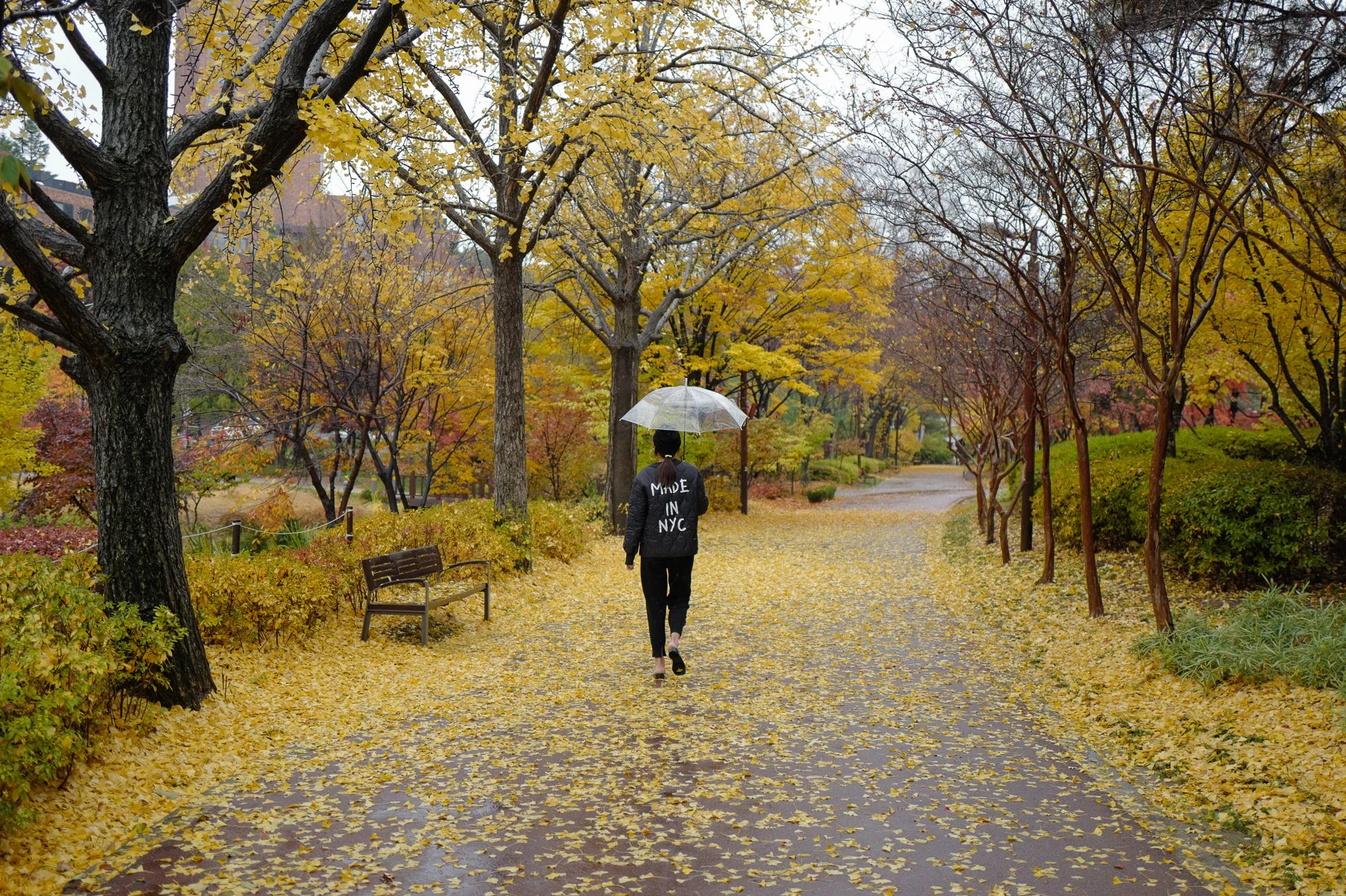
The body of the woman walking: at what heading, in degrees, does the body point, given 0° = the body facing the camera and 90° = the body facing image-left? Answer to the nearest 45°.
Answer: approximately 180°

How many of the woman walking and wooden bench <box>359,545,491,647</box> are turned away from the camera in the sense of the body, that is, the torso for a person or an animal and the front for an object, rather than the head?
1

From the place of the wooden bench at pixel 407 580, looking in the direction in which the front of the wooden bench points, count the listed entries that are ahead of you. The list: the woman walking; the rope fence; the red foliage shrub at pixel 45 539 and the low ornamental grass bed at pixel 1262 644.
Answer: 2

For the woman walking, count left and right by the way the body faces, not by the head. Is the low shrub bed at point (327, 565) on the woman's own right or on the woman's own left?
on the woman's own left

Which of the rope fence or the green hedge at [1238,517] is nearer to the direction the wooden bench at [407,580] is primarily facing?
the green hedge

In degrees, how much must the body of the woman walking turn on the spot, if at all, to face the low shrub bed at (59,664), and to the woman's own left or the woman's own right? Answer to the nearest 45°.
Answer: approximately 135° to the woman's own left

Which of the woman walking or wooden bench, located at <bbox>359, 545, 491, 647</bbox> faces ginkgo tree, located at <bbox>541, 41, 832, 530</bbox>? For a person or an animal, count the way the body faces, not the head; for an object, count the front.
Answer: the woman walking

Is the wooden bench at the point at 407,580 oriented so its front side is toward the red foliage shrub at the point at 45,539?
no

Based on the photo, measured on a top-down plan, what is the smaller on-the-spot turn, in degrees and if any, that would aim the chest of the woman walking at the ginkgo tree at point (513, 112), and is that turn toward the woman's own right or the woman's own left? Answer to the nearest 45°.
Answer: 0° — they already face it

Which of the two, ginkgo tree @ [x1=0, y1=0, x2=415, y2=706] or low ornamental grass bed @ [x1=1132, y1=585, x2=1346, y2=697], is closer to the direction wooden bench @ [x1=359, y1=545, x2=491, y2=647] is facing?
the low ornamental grass bed

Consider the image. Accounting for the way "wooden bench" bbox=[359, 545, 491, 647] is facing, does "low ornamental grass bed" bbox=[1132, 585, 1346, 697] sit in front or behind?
in front

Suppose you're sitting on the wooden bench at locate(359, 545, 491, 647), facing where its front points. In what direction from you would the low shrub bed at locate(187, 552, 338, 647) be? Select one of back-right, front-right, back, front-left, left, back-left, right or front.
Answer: right

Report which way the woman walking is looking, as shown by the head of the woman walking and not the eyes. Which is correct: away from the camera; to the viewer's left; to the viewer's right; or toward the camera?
away from the camera

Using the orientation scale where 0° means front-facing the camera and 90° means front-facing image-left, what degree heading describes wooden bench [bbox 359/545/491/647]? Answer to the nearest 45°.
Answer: approximately 315°

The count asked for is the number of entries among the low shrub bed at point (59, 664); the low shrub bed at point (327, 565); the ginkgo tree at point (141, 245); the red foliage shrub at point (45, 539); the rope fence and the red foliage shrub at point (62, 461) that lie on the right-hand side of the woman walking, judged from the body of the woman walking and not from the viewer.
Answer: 0

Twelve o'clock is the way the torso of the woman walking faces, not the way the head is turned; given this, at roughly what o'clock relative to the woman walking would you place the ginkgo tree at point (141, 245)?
The ginkgo tree is roughly at 8 o'clock from the woman walking.

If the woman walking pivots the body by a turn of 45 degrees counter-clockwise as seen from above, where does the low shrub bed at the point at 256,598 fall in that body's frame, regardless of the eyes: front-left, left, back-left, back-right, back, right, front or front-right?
front-left

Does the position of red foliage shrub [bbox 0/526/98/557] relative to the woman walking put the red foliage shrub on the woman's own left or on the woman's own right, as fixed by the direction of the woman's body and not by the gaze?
on the woman's own left

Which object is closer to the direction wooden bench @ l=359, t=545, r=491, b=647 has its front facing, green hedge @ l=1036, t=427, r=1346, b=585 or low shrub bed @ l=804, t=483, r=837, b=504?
the green hedge

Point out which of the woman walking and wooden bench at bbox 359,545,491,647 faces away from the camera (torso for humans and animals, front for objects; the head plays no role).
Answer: the woman walking
